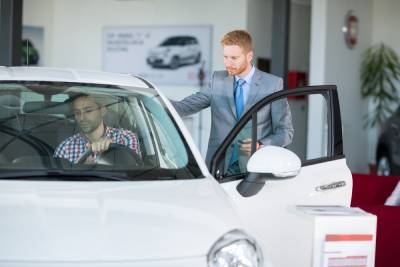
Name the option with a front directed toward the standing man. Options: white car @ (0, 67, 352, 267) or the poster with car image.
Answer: the poster with car image

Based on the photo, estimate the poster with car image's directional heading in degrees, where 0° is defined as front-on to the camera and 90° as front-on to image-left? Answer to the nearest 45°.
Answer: approximately 0°

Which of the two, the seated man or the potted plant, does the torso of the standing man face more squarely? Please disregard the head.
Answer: the seated man

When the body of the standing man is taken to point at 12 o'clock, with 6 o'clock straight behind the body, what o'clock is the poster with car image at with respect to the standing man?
The poster with car image is roughly at 4 o'clock from the standing man.

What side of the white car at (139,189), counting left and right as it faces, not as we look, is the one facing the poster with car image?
back

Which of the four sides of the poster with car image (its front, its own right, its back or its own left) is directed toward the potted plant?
left

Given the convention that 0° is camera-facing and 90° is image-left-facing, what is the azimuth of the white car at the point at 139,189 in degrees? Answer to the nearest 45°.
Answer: approximately 0°

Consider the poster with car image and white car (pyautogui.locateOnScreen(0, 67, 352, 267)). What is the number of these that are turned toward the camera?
2

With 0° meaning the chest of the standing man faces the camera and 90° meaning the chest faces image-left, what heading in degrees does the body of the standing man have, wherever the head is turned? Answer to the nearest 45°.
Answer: approximately 45°
